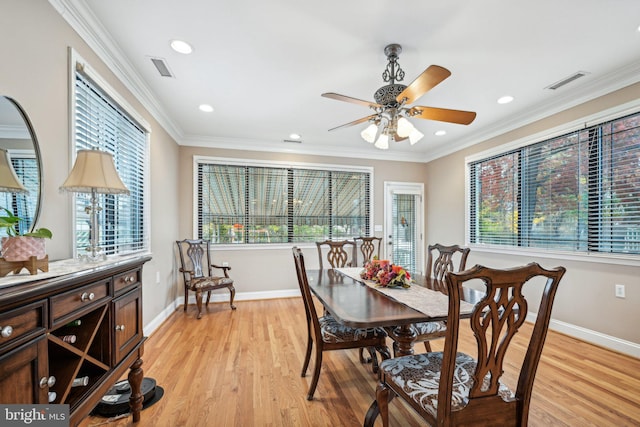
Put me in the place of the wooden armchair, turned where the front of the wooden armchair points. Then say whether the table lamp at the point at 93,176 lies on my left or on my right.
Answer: on my right

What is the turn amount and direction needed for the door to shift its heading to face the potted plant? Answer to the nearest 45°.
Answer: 0° — it already faces it

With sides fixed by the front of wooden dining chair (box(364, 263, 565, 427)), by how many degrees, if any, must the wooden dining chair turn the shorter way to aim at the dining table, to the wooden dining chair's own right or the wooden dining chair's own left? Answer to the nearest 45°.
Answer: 0° — it already faces it

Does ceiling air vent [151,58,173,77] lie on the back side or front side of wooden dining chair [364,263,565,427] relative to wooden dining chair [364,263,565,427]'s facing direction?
on the front side

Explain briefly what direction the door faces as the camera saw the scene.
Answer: facing the viewer

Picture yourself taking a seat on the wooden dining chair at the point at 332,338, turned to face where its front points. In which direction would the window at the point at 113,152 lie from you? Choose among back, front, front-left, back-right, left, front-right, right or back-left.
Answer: back

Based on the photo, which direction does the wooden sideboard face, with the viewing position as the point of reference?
facing the viewer and to the right of the viewer

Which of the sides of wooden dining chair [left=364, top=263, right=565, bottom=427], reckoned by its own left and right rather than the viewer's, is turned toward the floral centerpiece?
front

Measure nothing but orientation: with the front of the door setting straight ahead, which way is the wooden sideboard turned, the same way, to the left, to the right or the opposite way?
to the left

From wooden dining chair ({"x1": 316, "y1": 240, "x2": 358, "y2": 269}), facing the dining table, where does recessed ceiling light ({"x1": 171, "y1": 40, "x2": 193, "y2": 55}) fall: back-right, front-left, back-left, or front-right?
front-right

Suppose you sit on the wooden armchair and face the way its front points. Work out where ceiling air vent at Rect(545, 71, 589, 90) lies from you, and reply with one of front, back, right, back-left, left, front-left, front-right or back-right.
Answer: front

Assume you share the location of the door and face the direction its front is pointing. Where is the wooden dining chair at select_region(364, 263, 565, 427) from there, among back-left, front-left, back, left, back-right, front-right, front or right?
front

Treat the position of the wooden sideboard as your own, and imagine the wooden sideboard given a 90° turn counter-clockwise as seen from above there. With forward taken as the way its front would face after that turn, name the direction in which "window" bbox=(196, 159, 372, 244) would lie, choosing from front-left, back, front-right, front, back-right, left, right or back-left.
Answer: front

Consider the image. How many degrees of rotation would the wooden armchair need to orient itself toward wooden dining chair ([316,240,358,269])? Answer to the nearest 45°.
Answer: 0° — it already faces it

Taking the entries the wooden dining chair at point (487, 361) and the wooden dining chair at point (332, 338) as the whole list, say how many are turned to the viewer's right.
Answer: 1

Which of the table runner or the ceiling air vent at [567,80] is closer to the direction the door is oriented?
the table runner

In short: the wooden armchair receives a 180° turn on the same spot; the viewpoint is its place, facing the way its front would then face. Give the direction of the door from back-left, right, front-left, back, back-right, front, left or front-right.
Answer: back-right

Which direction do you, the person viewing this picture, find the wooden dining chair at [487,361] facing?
facing away from the viewer and to the left of the viewer

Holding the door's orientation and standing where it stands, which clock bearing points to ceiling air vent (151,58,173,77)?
The ceiling air vent is roughly at 1 o'clock from the door.
